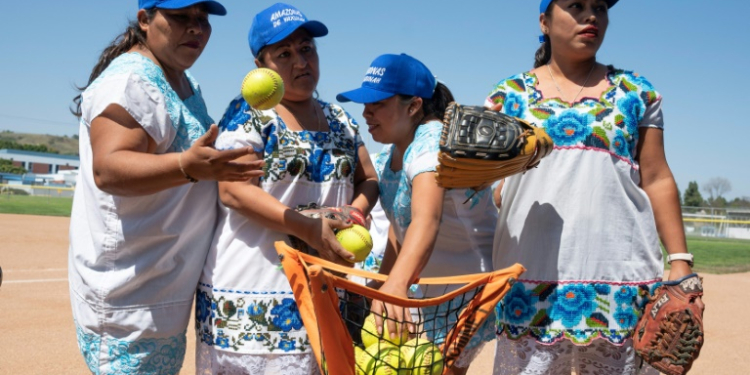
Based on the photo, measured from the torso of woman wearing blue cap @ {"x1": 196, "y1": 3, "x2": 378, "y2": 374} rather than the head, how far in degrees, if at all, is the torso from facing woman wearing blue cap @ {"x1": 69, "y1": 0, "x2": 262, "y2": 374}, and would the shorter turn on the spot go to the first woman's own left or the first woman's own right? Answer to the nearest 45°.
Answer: approximately 135° to the first woman's own right

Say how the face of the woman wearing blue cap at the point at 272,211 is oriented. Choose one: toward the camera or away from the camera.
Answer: toward the camera

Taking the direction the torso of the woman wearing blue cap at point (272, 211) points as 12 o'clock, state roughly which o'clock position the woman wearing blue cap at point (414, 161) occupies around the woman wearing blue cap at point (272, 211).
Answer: the woman wearing blue cap at point (414, 161) is roughly at 10 o'clock from the woman wearing blue cap at point (272, 211).

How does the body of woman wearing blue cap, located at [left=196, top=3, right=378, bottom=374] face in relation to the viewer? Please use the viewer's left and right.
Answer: facing the viewer and to the right of the viewer
